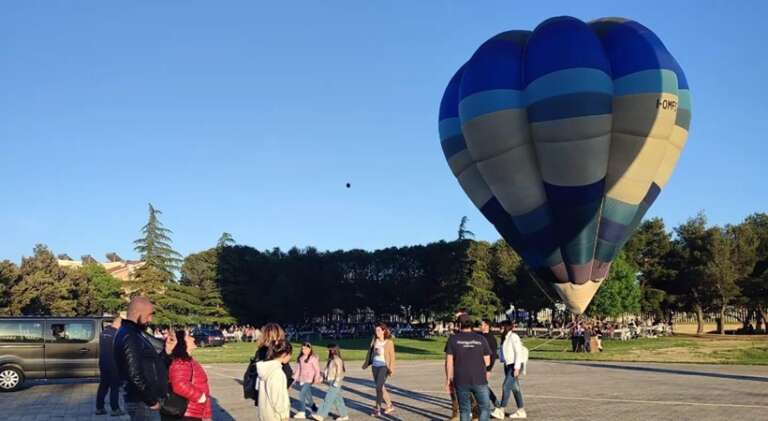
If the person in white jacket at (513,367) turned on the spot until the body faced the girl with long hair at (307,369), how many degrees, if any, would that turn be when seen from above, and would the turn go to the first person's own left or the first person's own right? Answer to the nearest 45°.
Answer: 0° — they already face them

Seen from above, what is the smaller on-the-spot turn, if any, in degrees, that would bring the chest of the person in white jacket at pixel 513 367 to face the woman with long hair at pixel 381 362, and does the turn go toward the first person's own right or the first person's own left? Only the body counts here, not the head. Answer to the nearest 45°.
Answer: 0° — they already face them

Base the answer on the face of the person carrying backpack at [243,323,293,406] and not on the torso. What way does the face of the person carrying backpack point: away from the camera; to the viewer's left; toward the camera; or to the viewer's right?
away from the camera

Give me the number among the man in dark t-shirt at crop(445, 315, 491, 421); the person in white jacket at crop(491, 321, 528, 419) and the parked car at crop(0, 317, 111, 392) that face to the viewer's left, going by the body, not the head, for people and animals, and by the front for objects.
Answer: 1

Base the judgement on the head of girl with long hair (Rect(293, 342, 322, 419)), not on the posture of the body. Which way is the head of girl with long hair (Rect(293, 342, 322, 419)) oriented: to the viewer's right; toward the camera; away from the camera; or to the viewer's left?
toward the camera

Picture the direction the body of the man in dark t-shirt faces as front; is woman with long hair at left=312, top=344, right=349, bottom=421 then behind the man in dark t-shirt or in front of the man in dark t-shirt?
in front
